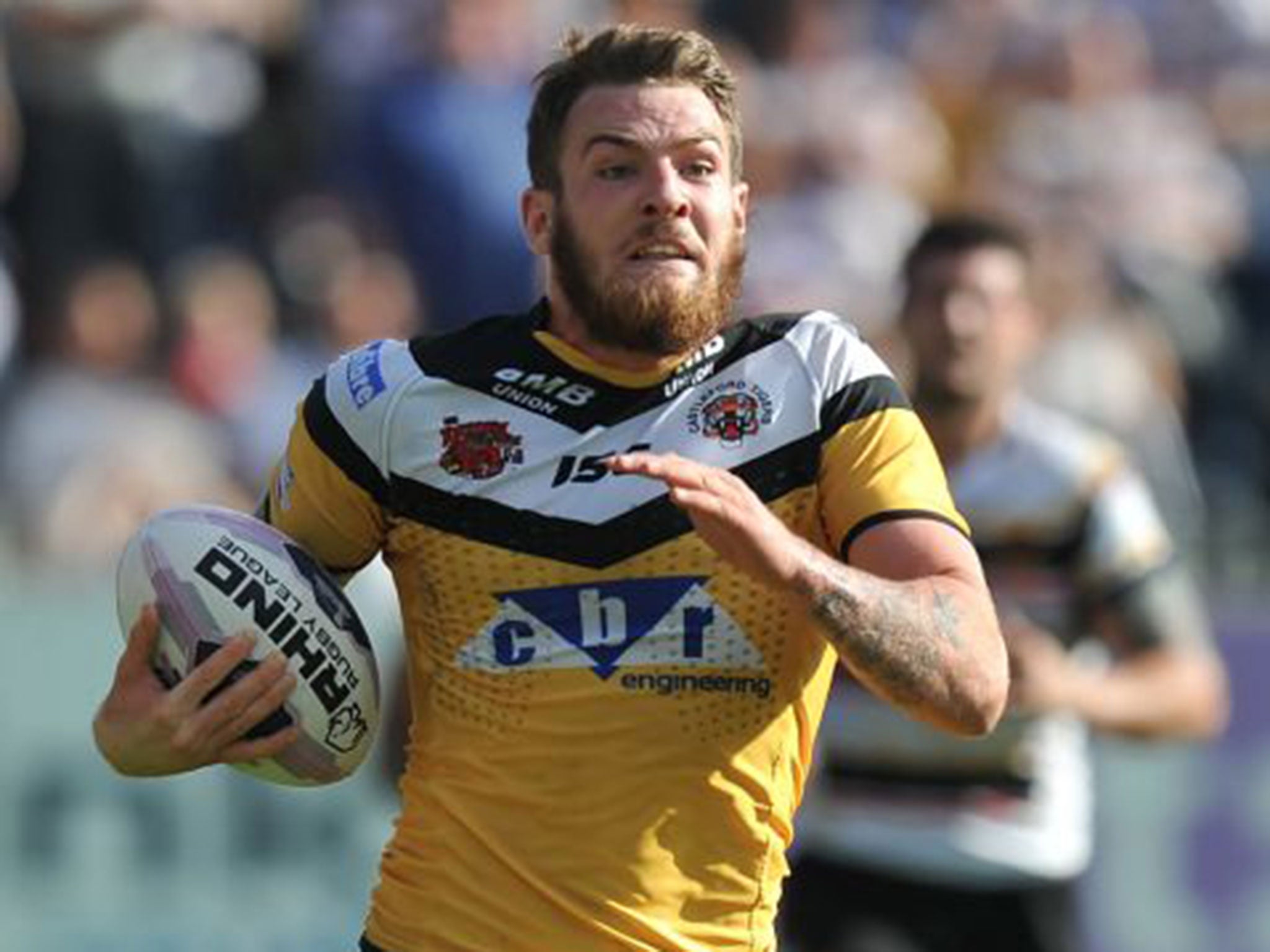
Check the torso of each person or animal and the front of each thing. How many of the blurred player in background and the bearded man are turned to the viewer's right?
0

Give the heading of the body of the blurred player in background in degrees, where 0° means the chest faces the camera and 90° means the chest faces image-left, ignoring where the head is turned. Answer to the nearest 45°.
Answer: approximately 45°

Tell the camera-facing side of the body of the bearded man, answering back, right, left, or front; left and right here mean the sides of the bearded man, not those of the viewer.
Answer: front

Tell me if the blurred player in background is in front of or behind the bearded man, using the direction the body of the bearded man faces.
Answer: behind
